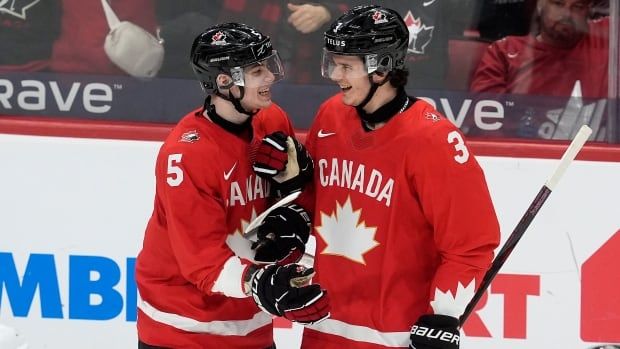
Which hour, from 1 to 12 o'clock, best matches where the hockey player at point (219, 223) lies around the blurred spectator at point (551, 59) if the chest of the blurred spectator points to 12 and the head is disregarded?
The hockey player is roughly at 1 o'clock from the blurred spectator.

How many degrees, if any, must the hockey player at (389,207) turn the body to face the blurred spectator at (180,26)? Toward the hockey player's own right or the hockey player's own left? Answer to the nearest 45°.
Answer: approximately 90° to the hockey player's own right

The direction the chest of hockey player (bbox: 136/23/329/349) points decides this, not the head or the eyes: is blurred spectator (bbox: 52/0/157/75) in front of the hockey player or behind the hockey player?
behind

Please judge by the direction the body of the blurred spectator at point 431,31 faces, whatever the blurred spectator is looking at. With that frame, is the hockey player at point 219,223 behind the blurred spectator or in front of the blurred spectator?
in front

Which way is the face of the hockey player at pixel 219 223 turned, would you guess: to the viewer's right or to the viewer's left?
to the viewer's right

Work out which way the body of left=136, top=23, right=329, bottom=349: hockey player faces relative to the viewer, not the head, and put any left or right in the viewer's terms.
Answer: facing the viewer and to the right of the viewer

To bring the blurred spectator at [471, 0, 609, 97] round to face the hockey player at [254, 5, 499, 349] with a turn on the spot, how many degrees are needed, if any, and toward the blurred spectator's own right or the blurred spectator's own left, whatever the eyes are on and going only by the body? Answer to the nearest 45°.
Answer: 0° — they already face them

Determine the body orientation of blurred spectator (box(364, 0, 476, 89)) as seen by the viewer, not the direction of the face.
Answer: toward the camera

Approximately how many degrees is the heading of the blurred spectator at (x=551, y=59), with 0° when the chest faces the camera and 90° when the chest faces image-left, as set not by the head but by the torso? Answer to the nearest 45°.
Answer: approximately 0°

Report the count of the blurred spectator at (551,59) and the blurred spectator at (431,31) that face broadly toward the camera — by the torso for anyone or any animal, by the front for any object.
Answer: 2

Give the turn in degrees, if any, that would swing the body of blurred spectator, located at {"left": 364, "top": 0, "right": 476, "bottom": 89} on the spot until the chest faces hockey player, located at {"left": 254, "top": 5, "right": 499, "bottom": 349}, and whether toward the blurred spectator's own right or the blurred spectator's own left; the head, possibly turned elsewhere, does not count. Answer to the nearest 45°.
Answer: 0° — they already face them
